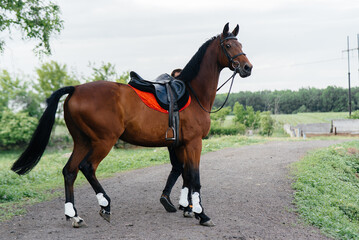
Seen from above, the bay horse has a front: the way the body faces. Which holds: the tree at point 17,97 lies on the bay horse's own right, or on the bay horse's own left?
on the bay horse's own left

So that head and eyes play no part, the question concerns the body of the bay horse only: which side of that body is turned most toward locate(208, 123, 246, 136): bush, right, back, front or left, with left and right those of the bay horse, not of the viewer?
left

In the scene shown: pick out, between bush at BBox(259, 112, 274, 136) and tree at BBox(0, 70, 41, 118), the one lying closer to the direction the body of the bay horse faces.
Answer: the bush

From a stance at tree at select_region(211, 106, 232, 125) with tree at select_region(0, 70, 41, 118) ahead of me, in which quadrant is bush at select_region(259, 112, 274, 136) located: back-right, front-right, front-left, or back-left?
back-left

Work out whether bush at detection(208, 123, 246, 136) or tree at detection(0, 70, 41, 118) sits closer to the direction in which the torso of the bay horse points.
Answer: the bush

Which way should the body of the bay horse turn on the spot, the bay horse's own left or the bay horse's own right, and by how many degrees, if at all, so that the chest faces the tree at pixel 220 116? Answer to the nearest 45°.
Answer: approximately 90° to the bay horse's own left

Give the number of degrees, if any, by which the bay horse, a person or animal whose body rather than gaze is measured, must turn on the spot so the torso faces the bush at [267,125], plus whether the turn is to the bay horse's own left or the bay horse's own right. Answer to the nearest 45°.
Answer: approximately 45° to the bay horse's own left

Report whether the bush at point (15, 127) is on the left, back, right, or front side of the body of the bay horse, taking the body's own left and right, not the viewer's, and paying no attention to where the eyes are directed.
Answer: left

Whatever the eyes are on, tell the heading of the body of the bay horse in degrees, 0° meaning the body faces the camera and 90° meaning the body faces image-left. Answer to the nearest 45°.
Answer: approximately 270°

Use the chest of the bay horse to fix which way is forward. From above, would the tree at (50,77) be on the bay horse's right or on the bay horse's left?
on the bay horse's left
